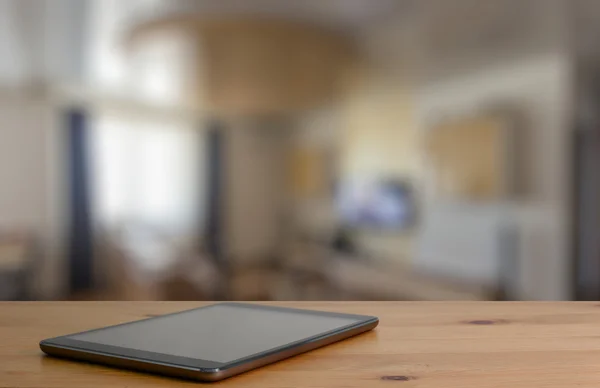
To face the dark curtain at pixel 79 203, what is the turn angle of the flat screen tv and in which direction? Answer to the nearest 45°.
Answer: approximately 90° to its right

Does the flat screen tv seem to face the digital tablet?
yes

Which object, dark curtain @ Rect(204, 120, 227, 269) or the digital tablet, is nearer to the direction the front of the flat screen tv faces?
the digital tablet

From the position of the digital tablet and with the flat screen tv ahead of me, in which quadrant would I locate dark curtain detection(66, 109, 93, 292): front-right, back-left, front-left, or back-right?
front-left

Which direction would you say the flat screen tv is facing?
toward the camera

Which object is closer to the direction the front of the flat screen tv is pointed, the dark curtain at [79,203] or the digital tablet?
the digital tablet
